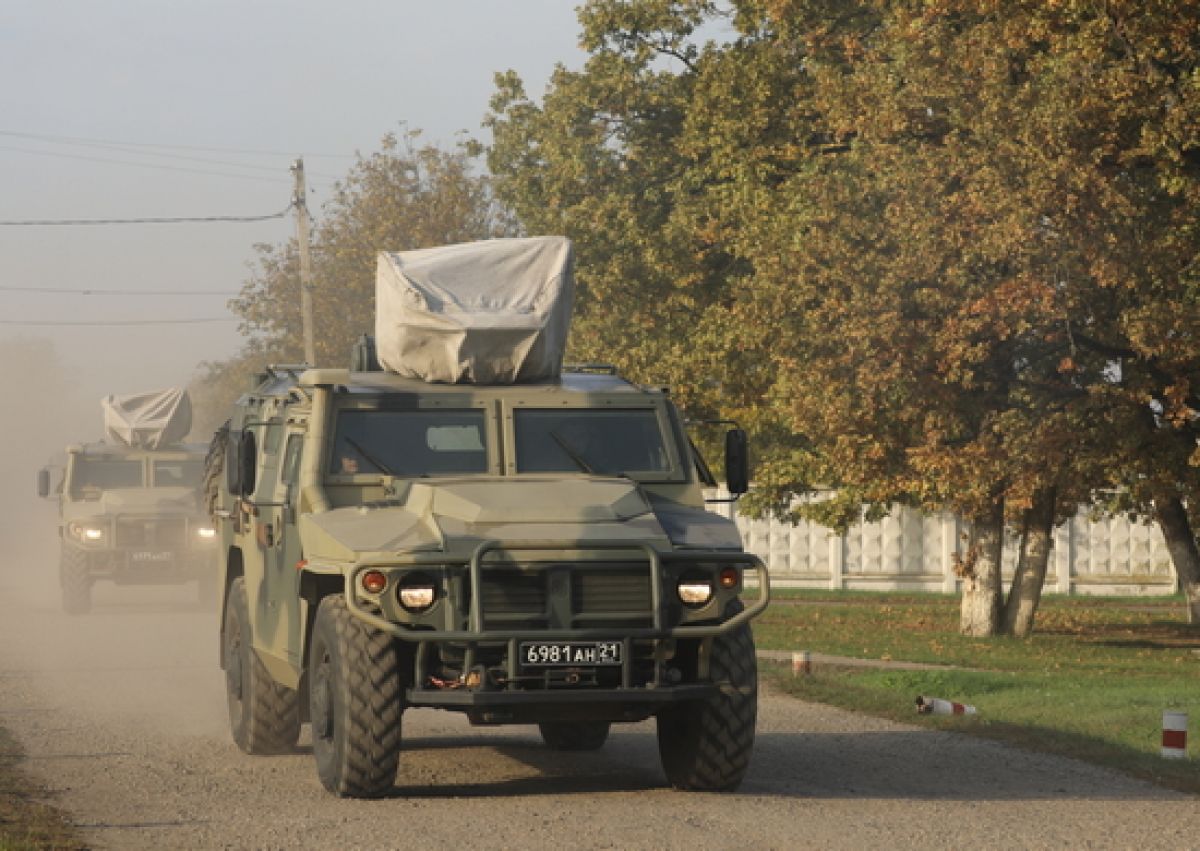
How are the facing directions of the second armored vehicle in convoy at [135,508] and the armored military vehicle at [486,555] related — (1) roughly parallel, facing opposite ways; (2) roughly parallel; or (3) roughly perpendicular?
roughly parallel

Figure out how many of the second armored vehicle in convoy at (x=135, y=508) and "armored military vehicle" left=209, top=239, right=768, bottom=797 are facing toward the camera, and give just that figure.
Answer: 2

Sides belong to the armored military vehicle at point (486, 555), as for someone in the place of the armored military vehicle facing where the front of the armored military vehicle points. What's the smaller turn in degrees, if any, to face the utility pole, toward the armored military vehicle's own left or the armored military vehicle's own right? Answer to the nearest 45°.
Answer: approximately 180°

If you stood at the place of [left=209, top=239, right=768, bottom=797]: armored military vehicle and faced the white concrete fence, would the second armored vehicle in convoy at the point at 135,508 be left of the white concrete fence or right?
left

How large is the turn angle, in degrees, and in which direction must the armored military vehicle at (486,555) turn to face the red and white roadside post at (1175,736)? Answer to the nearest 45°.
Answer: approximately 90° to its left

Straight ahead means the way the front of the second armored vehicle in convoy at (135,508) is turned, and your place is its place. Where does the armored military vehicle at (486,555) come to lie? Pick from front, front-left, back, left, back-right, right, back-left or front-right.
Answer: front

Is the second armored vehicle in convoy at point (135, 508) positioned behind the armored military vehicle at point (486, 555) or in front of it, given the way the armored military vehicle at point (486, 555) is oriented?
behind

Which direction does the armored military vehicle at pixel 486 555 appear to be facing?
toward the camera

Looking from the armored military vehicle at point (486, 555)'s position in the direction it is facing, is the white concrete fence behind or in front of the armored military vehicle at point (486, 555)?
behind

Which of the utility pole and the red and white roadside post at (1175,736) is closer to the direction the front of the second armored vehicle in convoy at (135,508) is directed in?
the red and white roadside post

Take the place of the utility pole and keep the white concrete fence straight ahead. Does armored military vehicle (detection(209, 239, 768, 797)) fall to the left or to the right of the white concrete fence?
right

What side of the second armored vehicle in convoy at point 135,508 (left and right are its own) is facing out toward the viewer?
front
